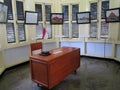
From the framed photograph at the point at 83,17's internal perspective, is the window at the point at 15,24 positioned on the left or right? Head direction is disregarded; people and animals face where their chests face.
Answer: on its right

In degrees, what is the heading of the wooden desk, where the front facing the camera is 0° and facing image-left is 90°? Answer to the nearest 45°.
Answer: approximately 135°

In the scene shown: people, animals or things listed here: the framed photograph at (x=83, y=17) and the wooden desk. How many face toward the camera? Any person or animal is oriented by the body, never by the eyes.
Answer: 1

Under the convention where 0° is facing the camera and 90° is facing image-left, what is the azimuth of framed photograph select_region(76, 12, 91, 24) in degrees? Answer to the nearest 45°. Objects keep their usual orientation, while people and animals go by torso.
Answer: approximately 0°

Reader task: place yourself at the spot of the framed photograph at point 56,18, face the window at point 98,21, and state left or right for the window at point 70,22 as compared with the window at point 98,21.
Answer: left

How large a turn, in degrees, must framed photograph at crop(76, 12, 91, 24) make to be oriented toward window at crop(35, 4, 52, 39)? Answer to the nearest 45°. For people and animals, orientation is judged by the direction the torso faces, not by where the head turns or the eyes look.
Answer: approximately 90° to its right

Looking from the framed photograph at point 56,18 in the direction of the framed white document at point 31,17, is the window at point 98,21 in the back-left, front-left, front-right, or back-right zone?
back-left

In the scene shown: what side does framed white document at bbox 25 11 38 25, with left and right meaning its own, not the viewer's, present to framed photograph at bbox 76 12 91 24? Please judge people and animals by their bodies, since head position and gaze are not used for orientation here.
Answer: left

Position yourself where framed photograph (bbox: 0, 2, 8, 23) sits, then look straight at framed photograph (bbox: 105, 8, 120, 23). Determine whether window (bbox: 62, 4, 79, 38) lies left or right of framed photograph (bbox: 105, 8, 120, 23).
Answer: left

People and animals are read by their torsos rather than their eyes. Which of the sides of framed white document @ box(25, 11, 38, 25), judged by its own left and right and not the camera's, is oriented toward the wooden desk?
front
